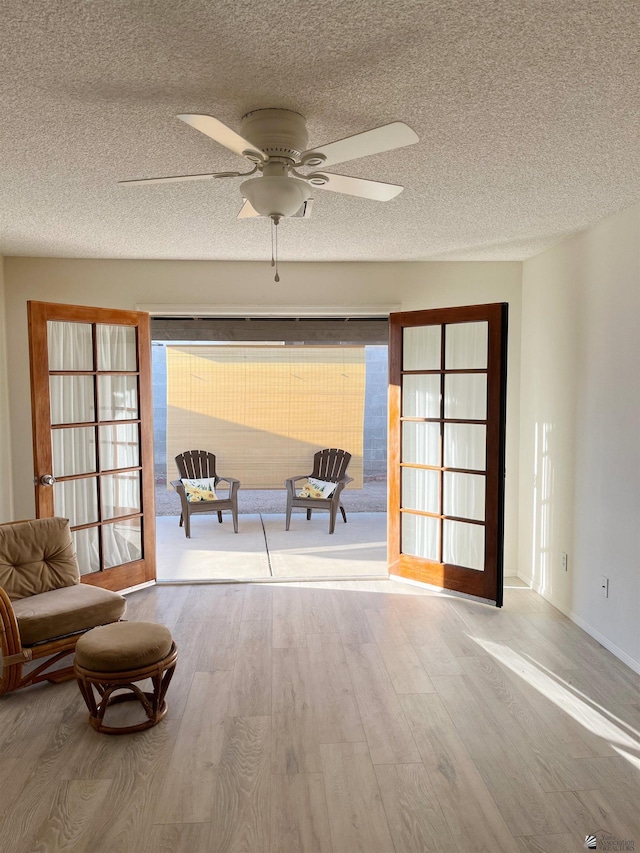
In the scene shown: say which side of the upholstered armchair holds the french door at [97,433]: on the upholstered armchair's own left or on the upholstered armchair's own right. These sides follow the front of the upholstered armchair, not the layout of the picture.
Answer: on the upholstered armchair's own left

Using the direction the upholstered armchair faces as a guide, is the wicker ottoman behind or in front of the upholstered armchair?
in front

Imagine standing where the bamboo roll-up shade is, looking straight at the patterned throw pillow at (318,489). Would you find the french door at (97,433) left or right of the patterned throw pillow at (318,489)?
right

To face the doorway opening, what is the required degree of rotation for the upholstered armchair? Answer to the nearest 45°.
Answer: approximately 90° to its left

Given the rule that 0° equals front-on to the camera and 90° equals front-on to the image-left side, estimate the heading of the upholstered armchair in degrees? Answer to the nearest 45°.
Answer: approximately 315°

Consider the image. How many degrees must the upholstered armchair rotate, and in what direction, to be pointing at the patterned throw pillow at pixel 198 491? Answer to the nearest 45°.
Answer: approximately 90° to its left

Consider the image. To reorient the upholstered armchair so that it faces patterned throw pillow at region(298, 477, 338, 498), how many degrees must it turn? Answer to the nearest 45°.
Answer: approximately 90° to its left
